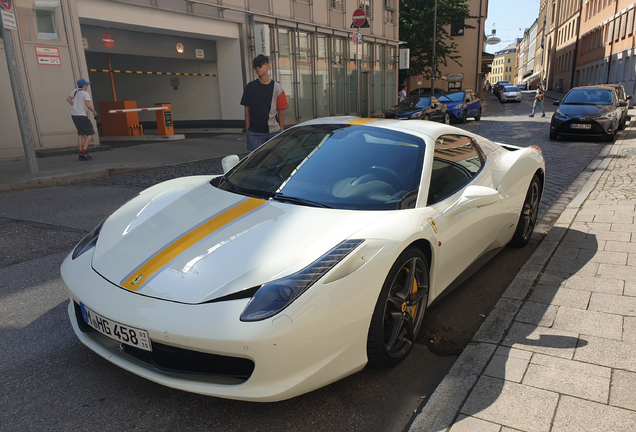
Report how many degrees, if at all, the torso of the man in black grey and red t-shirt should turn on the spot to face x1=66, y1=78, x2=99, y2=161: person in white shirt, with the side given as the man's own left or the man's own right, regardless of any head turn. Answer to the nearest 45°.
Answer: approximately 135° to the man's own right

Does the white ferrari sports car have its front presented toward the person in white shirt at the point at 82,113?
no

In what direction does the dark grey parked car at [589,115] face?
toward the camera

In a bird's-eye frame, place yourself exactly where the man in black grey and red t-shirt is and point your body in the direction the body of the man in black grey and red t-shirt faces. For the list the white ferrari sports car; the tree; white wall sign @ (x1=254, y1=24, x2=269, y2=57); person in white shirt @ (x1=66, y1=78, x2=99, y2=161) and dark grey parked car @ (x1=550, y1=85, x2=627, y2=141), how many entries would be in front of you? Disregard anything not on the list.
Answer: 1

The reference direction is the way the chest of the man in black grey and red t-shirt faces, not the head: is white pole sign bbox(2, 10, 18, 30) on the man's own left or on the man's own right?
on the man's own right

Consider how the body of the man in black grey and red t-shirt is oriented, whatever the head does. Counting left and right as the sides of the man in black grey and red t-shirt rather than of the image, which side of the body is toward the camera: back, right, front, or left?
front

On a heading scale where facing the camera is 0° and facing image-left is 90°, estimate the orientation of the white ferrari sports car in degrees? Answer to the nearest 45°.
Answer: approximately 45°

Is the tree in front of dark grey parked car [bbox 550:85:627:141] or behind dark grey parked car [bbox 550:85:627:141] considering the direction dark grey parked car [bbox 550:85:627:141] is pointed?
behind

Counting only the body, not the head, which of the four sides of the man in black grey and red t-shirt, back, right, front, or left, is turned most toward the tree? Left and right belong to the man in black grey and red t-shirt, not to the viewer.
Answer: back

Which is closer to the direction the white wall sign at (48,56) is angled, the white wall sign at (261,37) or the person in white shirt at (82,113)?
the person in white shirt

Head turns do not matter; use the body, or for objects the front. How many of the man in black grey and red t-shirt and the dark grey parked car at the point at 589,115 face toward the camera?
2

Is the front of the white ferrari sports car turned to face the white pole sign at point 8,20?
no

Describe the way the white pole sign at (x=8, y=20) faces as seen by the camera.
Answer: facing the viewer and to the right of the viewer

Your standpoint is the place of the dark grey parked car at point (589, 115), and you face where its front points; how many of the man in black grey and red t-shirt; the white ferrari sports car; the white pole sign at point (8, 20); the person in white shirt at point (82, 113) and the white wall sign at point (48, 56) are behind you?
0

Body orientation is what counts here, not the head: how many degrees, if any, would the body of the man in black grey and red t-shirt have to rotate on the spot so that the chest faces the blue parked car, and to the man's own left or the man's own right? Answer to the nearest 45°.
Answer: approximately 135° to the man's own left

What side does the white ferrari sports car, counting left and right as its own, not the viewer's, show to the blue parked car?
back

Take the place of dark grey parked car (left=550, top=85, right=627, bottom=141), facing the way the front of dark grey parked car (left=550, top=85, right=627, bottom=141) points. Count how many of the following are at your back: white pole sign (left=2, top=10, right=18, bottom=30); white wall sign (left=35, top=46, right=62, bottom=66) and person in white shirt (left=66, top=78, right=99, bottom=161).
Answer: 0

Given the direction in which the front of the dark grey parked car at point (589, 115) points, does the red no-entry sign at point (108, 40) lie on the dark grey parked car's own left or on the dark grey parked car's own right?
on the dark grey parked car's own right

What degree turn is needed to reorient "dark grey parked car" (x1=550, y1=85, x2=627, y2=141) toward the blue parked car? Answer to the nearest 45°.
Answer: approximately 135° to its right

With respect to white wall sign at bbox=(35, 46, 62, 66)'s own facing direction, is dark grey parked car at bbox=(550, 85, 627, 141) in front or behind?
in front
